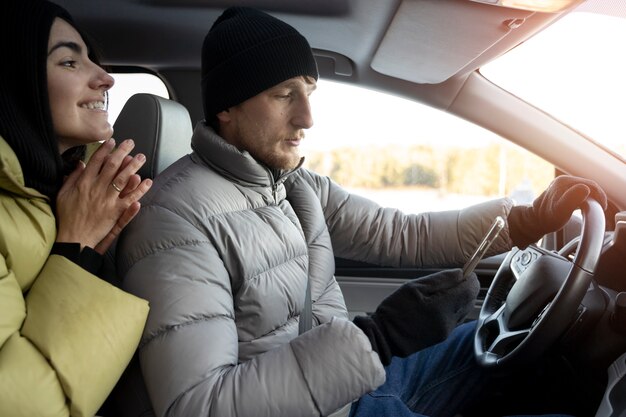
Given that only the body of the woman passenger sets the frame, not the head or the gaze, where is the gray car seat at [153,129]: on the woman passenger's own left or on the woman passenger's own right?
on the woman passenger's own left

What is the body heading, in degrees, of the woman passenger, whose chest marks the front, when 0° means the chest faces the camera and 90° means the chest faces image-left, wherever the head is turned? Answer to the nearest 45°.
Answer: approximately 270°

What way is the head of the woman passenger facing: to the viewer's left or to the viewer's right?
to the viewer's right
